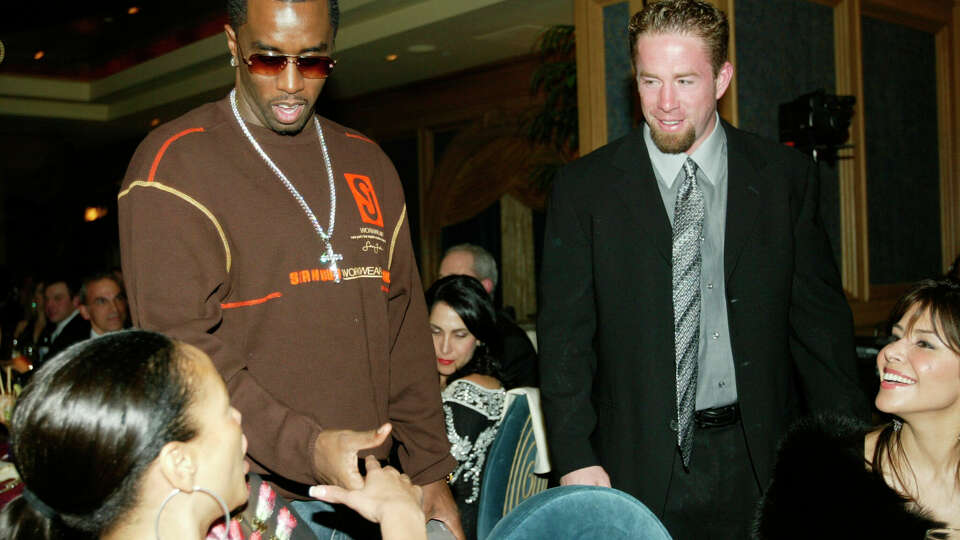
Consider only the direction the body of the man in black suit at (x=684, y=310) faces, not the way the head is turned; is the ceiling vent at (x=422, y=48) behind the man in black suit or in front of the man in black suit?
behind

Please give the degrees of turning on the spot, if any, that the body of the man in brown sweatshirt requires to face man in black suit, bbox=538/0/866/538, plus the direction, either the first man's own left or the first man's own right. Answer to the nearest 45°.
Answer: approximately 45° to the first man's own left

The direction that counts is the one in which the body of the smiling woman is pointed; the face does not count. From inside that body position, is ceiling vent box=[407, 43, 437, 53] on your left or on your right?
on your right

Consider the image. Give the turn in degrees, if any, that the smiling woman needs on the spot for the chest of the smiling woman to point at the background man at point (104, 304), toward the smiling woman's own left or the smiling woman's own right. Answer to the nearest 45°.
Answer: approximately 45° to the smiling woman's own right

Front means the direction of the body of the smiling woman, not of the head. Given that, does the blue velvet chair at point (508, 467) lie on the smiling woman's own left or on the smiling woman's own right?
on the smiling woman's own right

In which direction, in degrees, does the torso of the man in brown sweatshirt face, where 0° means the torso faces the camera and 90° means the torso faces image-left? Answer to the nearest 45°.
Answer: approximately 315°
